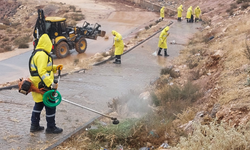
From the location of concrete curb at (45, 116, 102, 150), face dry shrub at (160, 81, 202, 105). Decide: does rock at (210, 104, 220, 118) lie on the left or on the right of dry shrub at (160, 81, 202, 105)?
right

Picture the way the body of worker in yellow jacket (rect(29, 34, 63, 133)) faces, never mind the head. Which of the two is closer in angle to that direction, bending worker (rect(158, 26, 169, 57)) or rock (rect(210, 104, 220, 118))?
the rock

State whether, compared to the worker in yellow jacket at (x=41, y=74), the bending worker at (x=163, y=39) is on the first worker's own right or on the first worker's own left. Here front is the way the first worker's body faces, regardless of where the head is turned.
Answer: on the first worker's own left

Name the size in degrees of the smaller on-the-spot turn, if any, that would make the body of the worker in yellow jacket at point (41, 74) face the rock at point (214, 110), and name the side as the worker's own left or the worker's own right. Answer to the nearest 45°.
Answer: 0° — they already face it

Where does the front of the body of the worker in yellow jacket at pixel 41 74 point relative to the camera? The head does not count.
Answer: to the viewer's right

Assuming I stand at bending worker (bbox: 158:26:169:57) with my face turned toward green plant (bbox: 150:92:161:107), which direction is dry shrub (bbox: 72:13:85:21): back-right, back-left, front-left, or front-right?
back-right
